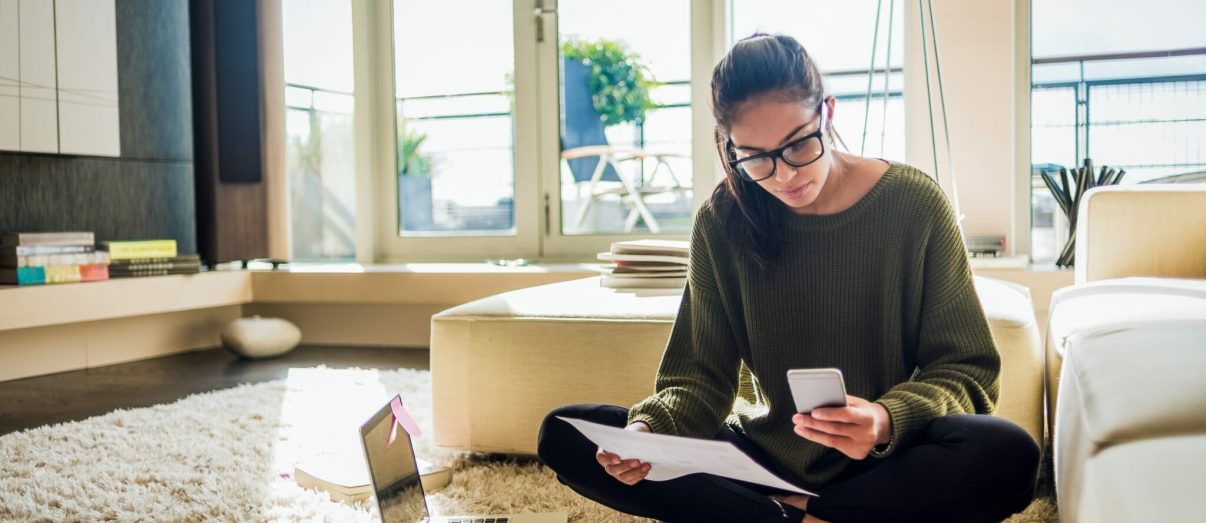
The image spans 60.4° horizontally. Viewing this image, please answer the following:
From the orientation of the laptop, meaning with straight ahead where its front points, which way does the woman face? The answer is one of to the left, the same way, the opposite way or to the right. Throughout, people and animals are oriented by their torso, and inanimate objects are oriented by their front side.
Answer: to the right

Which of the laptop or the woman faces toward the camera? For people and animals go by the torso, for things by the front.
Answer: the woman

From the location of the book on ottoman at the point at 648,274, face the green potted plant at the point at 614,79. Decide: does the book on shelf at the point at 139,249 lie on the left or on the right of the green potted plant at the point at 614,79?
left

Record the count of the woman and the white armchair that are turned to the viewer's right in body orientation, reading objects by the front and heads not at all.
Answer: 0

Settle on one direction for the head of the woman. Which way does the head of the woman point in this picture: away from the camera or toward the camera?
toward the camera

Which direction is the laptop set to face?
to the viewer's right

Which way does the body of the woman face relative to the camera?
toward the camera

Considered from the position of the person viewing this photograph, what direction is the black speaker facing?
facing the viewer and to the right of the viewer
